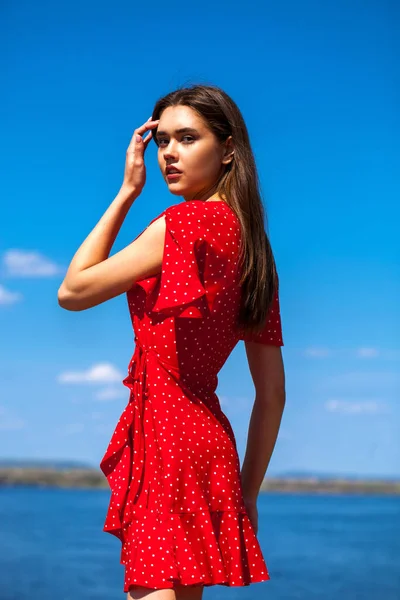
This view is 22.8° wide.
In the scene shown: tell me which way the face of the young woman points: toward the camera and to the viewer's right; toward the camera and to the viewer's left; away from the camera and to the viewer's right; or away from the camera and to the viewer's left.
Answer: toward the camera and to the viewer's left

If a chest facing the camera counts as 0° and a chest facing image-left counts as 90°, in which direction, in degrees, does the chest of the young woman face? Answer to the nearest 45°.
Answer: approximately 135°
